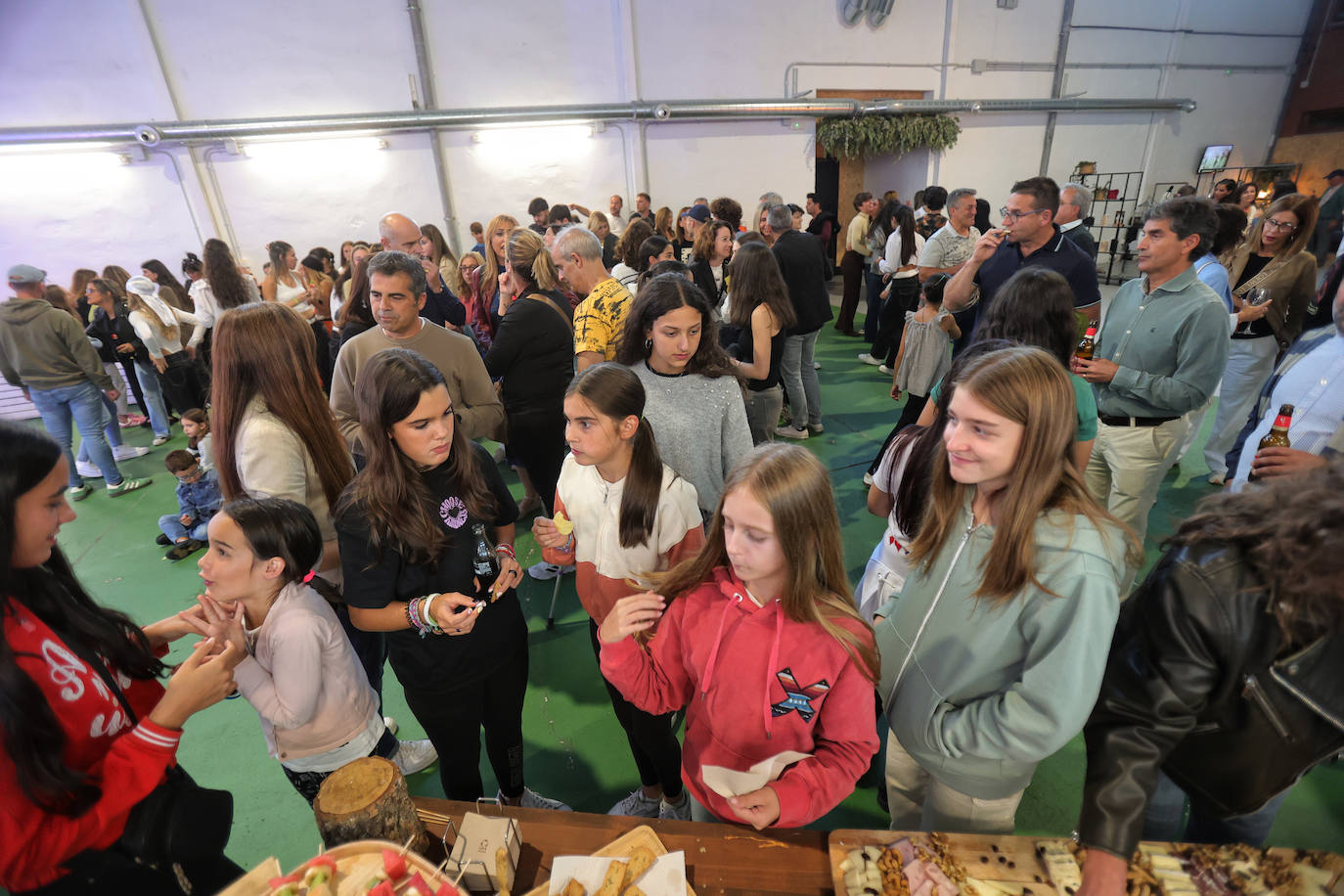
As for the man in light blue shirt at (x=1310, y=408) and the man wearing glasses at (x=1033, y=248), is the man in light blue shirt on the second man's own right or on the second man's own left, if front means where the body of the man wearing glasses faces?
on the second man's own left

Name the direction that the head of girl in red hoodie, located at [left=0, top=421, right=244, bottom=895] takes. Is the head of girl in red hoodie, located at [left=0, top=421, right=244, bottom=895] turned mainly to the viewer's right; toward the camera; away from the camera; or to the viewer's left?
to the viewer's right

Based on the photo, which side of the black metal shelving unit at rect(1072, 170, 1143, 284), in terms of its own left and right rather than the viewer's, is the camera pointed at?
front

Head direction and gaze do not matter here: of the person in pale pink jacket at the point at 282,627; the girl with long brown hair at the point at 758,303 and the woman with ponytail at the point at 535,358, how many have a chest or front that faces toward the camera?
0

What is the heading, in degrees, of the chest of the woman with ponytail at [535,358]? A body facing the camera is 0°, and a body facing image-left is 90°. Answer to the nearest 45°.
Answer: approximately 135°

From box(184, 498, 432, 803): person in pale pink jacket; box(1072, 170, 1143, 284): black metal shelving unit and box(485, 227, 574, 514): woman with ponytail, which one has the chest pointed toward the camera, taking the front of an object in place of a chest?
the black metal shelving unit

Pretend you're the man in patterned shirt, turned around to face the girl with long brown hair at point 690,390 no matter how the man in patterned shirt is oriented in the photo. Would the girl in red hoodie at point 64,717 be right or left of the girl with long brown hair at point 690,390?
right

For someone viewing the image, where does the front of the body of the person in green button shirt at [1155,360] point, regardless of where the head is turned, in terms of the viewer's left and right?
facing the viewer and to the left of the viewer

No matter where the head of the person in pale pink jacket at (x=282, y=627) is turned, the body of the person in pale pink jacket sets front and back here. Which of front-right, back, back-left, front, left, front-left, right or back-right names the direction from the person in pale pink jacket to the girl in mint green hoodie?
back-left

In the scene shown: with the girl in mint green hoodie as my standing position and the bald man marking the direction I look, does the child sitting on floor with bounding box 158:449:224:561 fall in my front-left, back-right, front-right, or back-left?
front-left

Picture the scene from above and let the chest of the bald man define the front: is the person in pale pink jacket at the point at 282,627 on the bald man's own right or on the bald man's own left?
on the bald man's own right

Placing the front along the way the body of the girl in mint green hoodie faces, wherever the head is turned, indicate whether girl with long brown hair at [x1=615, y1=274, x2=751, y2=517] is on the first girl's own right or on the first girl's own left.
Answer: on the first girl's own right

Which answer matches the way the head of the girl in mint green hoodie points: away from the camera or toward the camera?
toward the camera

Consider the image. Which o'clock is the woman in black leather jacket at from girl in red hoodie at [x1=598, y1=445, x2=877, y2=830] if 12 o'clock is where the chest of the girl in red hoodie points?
The woman in black leather jacket is roughly at 8 o'clock from the girl in red hoodie.
